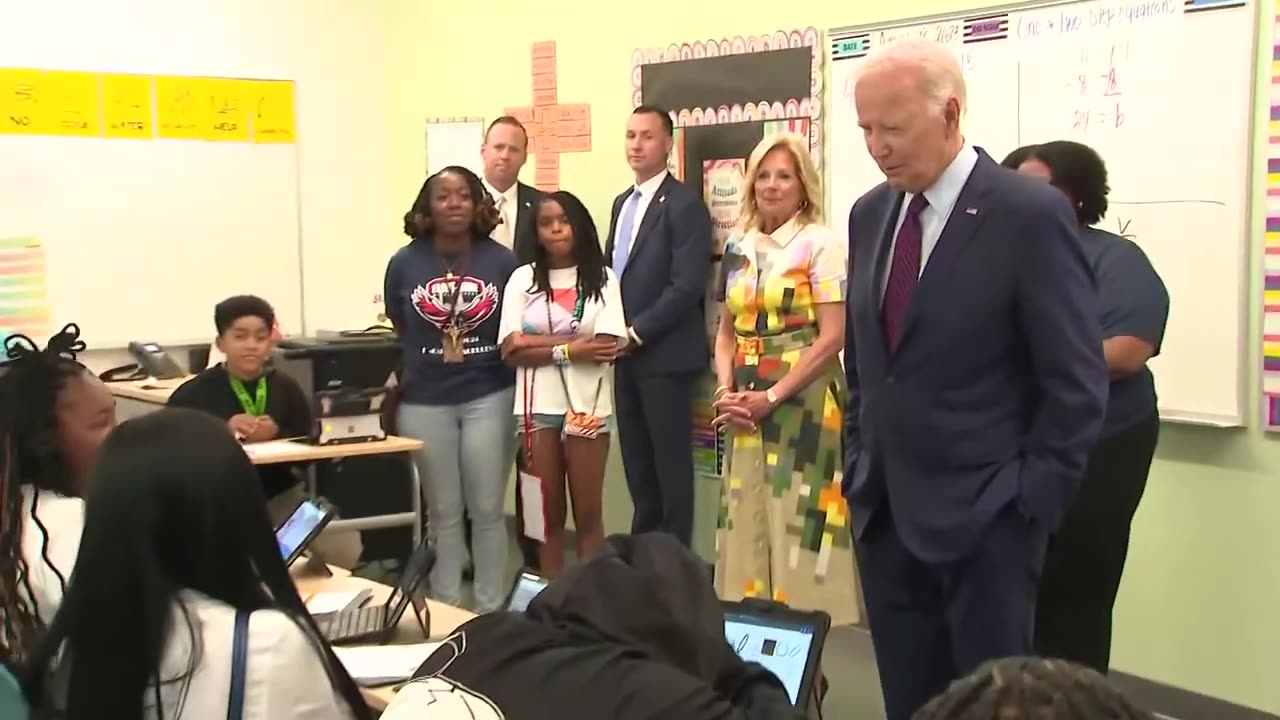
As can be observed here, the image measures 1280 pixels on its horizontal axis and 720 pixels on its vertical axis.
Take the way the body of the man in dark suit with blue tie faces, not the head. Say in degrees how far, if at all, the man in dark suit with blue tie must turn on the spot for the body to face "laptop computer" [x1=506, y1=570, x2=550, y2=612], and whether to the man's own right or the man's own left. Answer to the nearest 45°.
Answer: approximately 45° to the man's own left

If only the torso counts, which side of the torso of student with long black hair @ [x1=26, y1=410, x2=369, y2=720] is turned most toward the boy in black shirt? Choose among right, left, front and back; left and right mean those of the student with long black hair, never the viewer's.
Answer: front

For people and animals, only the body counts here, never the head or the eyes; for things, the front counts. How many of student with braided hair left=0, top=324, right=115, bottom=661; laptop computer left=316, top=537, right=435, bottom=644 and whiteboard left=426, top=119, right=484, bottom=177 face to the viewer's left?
1

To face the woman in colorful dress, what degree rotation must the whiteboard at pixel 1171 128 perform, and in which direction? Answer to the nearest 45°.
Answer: approximately 45° to its right

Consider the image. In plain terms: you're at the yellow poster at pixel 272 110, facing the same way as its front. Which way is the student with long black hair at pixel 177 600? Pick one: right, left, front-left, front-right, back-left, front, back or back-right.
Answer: front

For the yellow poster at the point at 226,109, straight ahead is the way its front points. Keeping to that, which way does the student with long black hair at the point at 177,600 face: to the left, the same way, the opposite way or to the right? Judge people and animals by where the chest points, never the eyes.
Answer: the opposite way

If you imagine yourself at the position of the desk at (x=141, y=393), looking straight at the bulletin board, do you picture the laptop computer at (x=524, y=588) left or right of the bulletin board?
right

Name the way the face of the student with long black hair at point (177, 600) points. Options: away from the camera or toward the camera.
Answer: away from the camera

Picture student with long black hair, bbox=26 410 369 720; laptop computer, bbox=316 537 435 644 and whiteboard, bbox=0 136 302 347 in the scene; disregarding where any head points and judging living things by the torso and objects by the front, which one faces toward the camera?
the whiteboard

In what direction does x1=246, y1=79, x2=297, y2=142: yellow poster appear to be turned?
toward the camera

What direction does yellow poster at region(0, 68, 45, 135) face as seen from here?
toward the camera

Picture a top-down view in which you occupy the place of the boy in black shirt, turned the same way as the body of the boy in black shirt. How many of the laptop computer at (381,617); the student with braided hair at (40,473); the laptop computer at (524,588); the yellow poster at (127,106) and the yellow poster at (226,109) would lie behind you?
2

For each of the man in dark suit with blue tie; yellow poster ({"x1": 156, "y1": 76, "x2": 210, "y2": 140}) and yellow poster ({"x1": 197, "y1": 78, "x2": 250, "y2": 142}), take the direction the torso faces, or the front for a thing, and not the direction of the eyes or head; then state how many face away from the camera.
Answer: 0

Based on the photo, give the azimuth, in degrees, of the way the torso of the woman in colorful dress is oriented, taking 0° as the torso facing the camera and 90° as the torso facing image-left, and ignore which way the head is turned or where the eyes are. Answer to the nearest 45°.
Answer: approximately 45°

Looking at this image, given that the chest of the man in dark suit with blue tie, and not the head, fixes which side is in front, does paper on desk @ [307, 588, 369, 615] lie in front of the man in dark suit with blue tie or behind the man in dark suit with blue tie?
in front

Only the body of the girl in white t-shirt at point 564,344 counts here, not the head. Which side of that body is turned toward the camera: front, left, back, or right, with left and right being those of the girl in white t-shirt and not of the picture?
front

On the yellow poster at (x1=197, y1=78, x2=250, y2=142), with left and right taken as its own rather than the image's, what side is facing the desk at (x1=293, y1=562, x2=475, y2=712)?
front

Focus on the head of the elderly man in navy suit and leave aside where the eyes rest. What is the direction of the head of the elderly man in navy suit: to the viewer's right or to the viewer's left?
to the viewer's left

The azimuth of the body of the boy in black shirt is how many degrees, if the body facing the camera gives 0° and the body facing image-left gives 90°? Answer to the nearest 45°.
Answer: approximately 0°
